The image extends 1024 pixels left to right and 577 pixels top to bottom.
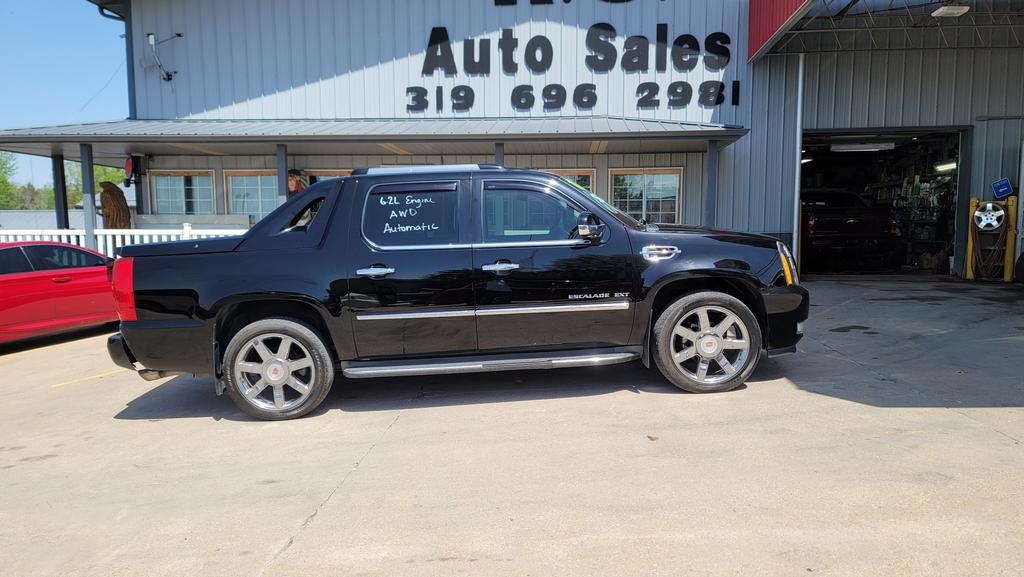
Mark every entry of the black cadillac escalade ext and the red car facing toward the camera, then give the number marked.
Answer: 0

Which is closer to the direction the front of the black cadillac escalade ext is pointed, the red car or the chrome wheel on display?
the chrome wheel on display

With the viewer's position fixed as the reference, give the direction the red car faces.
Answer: facing away from the viewer and to the right of the viewer

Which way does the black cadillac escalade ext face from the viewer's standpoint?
to the viewer's right

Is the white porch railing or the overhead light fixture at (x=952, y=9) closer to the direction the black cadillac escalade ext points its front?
the overhead light fixture

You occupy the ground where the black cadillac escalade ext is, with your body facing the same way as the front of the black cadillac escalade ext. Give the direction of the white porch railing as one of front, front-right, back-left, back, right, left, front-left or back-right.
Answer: back-left

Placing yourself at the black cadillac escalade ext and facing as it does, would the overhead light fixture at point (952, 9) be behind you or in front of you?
in front

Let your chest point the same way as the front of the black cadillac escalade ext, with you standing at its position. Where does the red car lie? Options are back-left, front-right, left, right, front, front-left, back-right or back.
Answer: back-left
